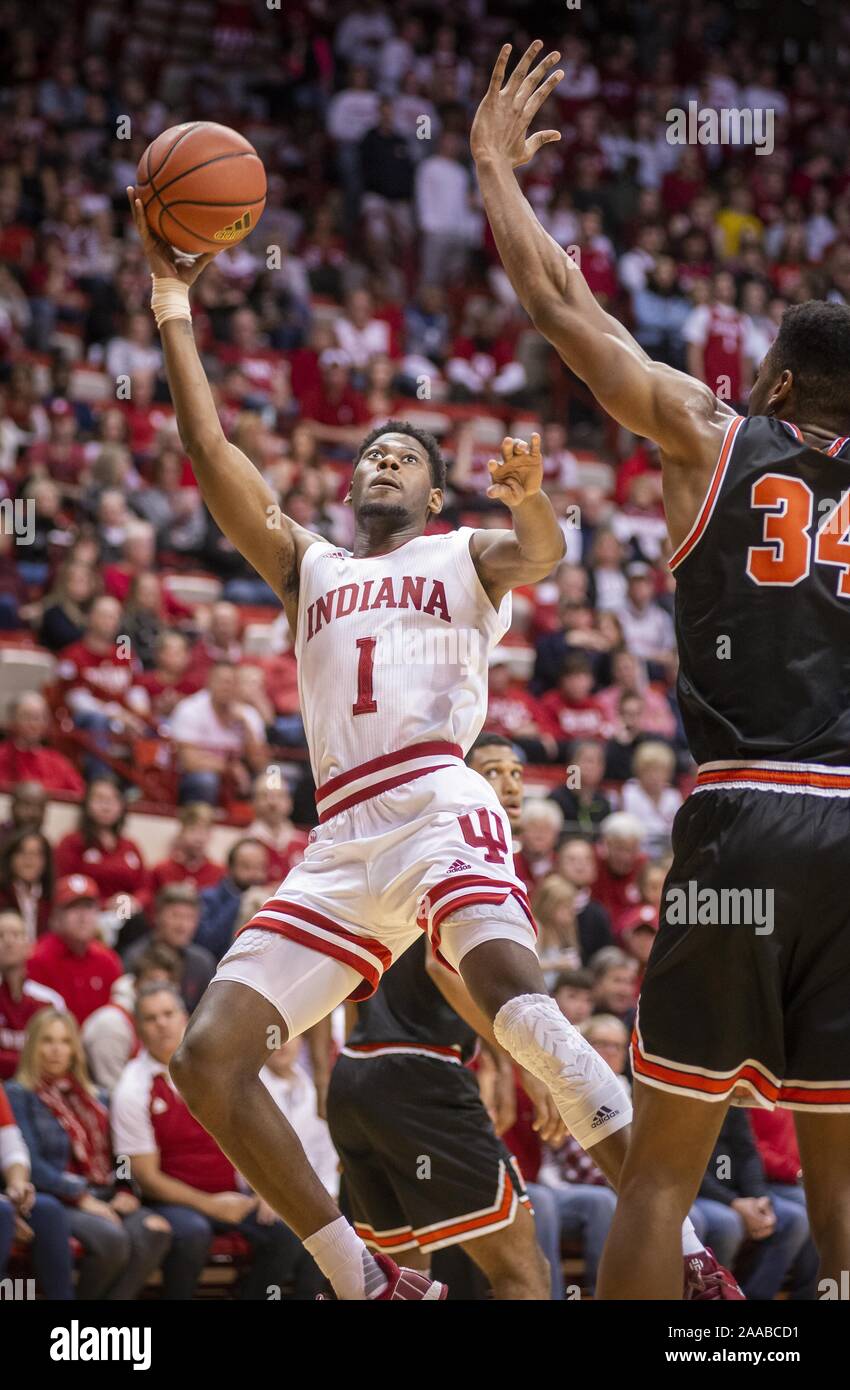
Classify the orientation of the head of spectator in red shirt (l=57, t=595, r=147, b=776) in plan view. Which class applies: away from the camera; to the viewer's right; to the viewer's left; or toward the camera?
toward the camera

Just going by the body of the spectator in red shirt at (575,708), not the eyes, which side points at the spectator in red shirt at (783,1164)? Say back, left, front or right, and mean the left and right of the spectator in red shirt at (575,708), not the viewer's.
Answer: front

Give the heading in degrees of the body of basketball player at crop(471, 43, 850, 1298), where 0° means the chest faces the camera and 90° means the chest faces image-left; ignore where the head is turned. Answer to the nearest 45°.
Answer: approximately 180°

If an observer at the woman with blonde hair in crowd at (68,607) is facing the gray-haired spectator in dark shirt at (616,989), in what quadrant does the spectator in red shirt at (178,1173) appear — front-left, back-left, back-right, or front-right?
front-right

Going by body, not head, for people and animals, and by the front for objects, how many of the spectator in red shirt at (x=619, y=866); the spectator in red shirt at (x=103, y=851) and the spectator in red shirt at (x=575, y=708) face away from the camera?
0

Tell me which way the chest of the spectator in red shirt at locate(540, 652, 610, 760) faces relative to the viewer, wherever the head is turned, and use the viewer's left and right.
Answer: facing the viewer

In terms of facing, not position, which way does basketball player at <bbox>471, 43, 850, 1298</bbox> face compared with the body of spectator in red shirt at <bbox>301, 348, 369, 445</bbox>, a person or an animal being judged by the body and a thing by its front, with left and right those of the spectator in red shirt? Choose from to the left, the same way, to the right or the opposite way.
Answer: the opposite way

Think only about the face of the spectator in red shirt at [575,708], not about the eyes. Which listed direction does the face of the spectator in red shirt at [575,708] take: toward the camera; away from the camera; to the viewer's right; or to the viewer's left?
toward the camera

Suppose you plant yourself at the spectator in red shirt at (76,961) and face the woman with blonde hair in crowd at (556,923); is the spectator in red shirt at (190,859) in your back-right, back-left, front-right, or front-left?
front-left

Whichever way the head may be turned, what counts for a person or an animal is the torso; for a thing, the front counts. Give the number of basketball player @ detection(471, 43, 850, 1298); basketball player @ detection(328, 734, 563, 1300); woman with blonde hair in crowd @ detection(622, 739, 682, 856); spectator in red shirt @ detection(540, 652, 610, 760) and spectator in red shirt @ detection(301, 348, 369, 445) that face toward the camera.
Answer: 3

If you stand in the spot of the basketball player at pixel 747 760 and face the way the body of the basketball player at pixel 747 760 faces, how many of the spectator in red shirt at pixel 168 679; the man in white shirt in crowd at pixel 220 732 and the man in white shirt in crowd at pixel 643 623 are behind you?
0

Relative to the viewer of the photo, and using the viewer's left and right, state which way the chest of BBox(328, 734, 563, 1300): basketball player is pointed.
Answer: facing away from the viewer and to the right of the viewer

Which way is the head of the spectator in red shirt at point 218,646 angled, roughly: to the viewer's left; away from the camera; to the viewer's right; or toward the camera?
toward the camera

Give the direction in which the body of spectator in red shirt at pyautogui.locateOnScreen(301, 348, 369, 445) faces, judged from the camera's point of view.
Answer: toward the camera
